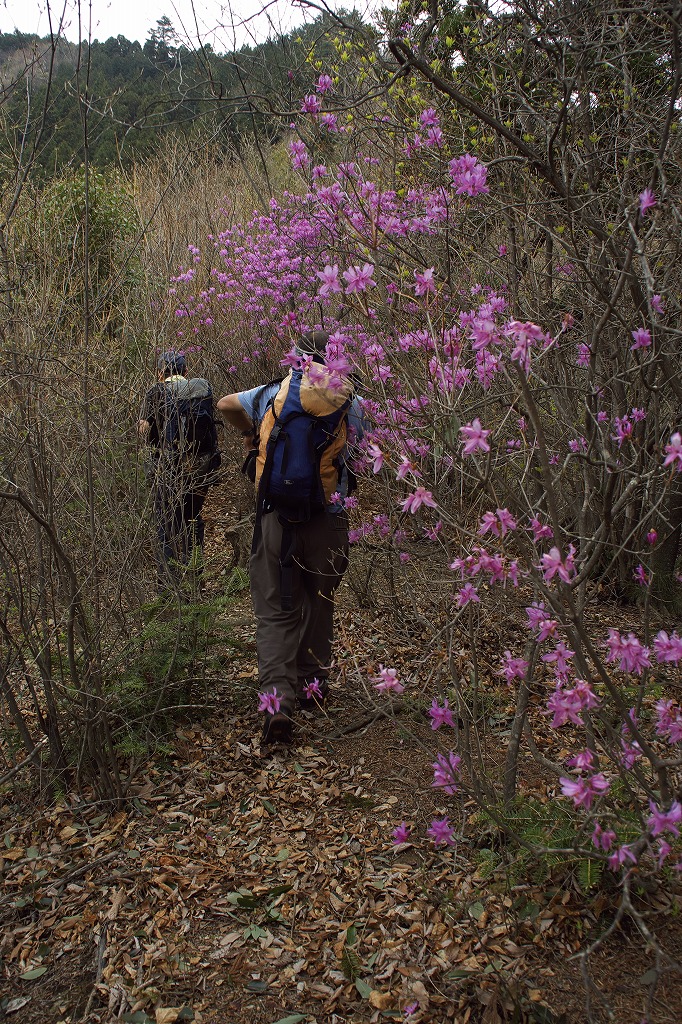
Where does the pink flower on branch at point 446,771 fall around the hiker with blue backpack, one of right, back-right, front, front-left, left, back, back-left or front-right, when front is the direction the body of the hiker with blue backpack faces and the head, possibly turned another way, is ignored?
back

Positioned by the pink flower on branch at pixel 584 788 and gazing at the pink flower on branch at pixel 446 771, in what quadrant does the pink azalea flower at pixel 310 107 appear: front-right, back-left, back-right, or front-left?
front-right

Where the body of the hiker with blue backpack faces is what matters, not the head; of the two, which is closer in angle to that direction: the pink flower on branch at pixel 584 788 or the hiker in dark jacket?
the hiker in dark jacket

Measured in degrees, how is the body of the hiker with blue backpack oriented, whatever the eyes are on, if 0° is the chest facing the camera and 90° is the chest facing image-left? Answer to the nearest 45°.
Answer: approximately 180°

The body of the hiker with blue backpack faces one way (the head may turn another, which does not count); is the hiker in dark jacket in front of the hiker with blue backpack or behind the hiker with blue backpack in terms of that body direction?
in front

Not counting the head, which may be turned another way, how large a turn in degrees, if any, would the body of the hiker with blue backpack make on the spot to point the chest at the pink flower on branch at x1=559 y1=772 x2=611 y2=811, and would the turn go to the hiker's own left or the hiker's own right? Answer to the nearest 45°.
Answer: approximately 180°

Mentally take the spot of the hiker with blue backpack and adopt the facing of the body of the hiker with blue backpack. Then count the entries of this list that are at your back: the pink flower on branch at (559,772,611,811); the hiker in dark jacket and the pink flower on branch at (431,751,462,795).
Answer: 2
